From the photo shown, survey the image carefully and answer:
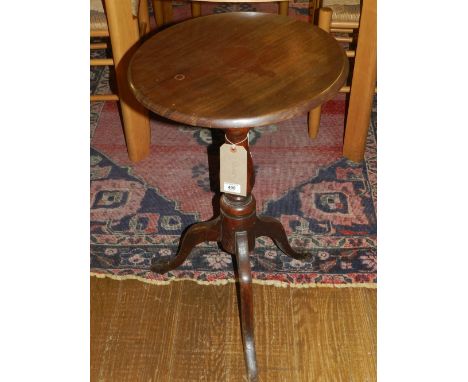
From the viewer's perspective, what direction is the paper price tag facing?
toward the camera
